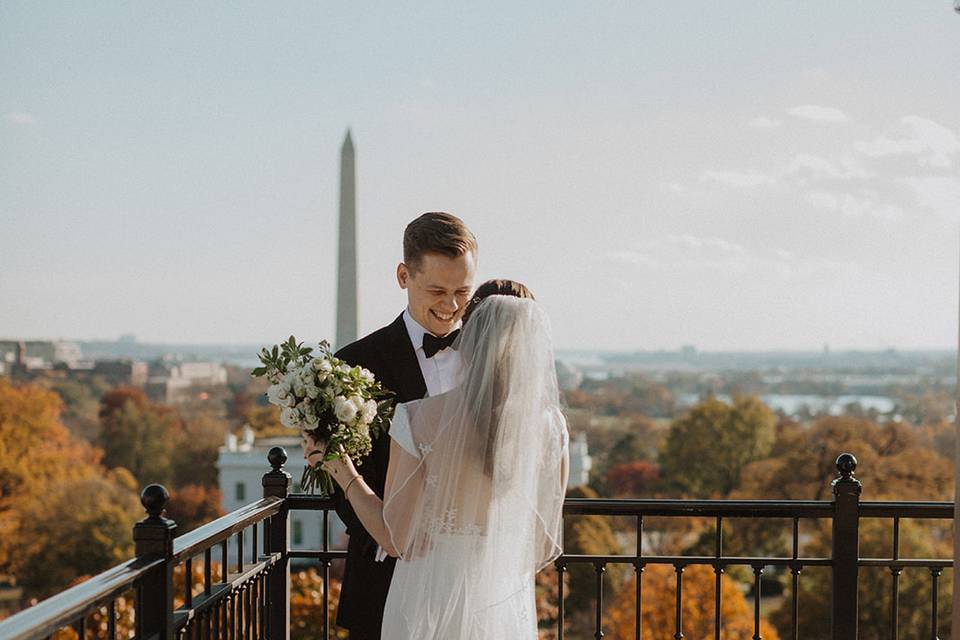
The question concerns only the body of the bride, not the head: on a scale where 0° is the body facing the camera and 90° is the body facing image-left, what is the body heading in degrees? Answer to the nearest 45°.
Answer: approximately 135°

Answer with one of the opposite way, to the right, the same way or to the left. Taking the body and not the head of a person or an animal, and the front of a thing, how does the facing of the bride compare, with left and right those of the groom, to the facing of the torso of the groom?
the opposite way

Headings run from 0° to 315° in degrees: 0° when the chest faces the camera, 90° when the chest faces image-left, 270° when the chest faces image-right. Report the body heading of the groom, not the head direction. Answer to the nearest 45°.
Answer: approximately 315°

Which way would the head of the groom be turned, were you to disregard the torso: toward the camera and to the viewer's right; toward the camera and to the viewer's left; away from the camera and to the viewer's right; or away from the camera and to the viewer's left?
toward the camera and to the viewer's right
